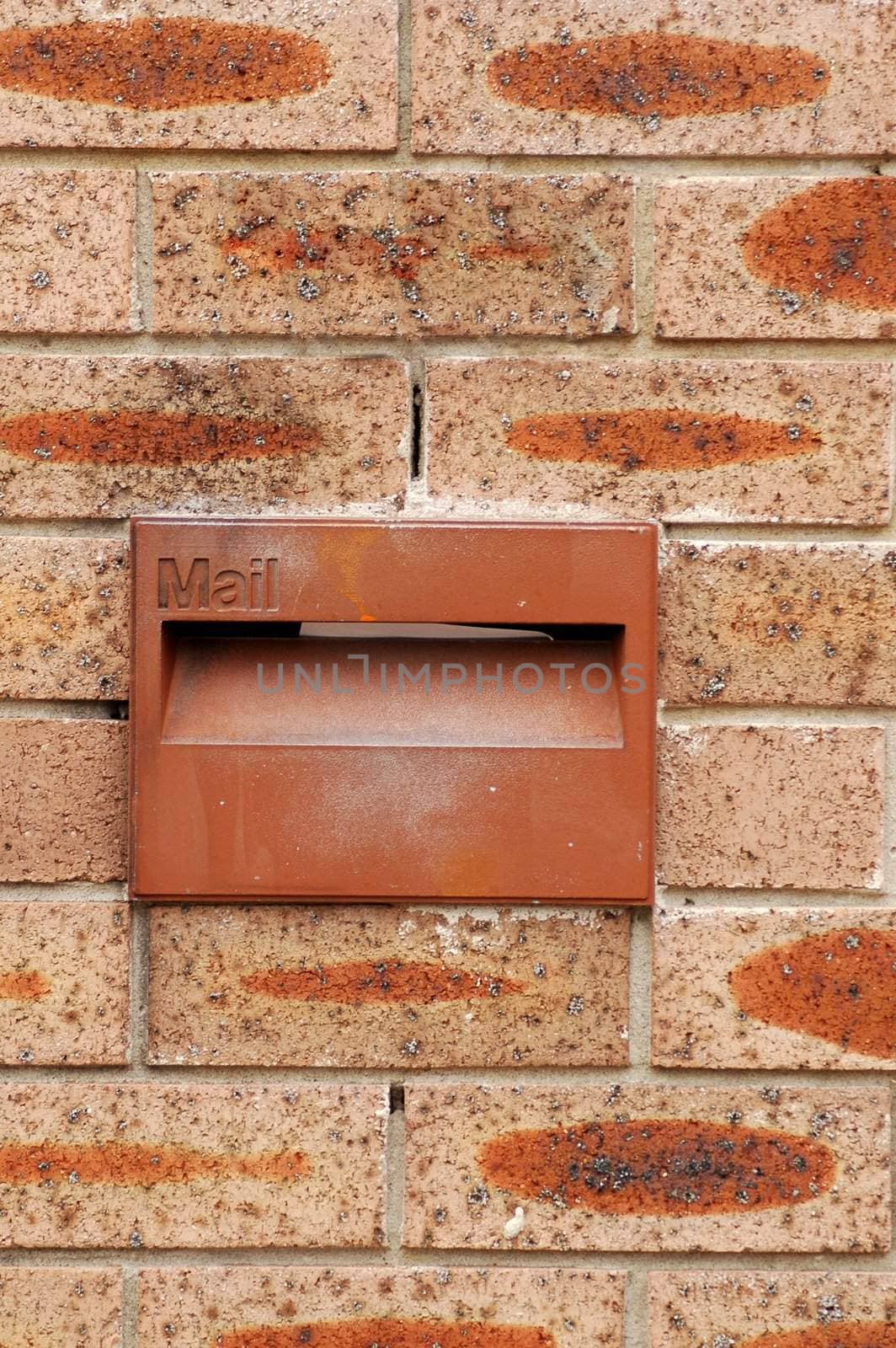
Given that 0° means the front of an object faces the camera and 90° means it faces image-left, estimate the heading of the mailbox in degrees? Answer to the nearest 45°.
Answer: approximately 0°
